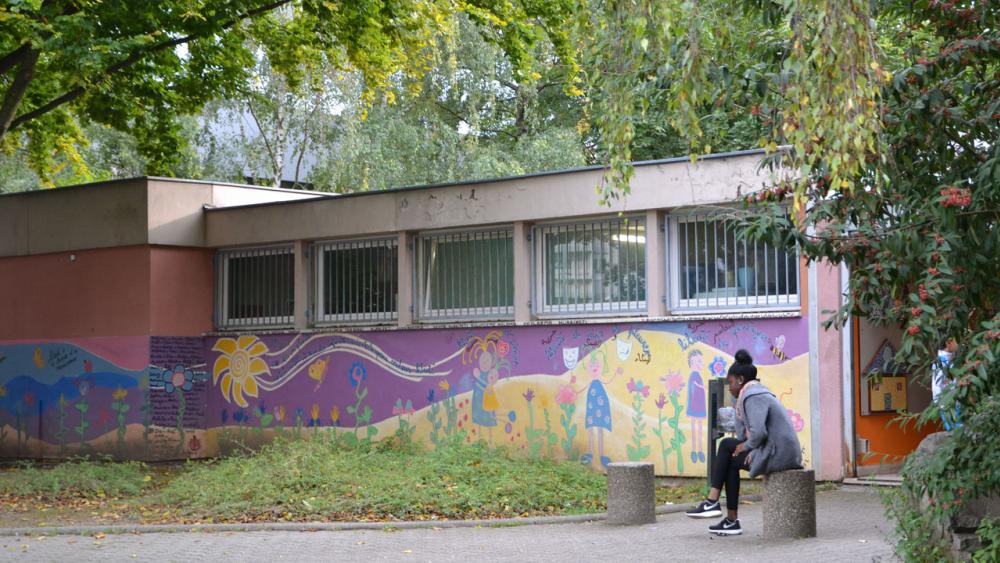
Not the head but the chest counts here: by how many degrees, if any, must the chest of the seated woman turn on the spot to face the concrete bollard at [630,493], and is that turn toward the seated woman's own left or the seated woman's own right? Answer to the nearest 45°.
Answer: approximately 45° to the seated woman's own right

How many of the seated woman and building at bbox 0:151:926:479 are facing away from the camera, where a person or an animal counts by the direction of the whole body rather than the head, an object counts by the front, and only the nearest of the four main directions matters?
0

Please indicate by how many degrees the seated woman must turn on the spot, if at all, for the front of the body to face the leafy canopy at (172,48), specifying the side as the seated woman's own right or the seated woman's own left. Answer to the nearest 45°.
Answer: approximately 45° to the seated woman's own right

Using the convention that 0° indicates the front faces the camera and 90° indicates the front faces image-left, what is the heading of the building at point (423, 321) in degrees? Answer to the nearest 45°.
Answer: approximately 45°

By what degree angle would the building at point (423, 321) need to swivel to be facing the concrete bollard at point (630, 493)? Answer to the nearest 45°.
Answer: approximately 45° to its left

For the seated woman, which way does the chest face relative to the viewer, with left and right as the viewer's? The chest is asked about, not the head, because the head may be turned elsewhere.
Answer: facing to the left of the viewer

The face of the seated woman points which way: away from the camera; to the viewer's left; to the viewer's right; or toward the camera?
to the viewer's left
